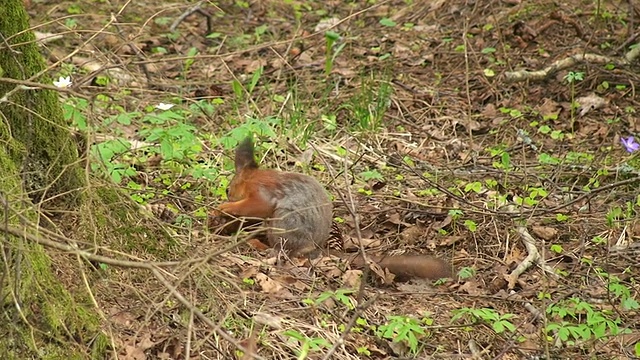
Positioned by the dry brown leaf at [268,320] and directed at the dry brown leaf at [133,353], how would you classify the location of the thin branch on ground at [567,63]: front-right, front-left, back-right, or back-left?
back-right

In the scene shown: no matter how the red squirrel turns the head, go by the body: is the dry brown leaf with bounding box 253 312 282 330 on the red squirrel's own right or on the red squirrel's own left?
on the red squirrel's own left

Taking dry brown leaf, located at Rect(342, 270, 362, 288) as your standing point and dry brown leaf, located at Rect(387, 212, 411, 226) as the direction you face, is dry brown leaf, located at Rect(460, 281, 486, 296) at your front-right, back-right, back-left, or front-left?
front-right

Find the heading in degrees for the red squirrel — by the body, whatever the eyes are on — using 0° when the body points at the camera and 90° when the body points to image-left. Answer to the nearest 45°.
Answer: approximately 90°

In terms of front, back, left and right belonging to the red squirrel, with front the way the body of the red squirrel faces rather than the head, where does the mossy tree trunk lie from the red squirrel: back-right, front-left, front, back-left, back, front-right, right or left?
front-left

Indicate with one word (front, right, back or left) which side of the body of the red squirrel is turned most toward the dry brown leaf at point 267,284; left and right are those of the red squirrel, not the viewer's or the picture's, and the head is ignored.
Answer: left

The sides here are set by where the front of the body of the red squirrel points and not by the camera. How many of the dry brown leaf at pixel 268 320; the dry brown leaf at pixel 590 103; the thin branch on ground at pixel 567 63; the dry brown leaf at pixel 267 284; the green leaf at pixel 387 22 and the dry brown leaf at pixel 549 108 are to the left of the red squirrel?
2

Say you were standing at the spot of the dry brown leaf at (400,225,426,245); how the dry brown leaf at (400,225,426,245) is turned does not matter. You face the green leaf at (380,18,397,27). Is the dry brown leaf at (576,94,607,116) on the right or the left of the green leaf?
right

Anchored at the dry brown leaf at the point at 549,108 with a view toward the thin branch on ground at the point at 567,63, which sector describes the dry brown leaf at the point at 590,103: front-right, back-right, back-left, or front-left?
front-right

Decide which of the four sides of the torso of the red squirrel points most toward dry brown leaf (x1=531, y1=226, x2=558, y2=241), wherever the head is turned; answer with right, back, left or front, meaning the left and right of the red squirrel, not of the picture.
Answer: back

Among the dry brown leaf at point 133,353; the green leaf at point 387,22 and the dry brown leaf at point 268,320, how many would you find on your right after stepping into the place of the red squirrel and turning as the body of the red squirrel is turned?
1

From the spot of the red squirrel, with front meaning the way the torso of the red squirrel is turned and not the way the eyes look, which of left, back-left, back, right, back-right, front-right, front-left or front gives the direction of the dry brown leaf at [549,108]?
back-right

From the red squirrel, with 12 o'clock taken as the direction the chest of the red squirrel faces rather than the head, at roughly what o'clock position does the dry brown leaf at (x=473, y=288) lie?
The dry brown leaf is roughly at 7 o'clock from the red squirrel.

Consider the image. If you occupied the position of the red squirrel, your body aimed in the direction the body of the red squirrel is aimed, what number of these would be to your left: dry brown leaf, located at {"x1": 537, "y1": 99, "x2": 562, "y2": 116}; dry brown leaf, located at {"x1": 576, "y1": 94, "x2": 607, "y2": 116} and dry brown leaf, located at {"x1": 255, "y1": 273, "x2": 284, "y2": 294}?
1
